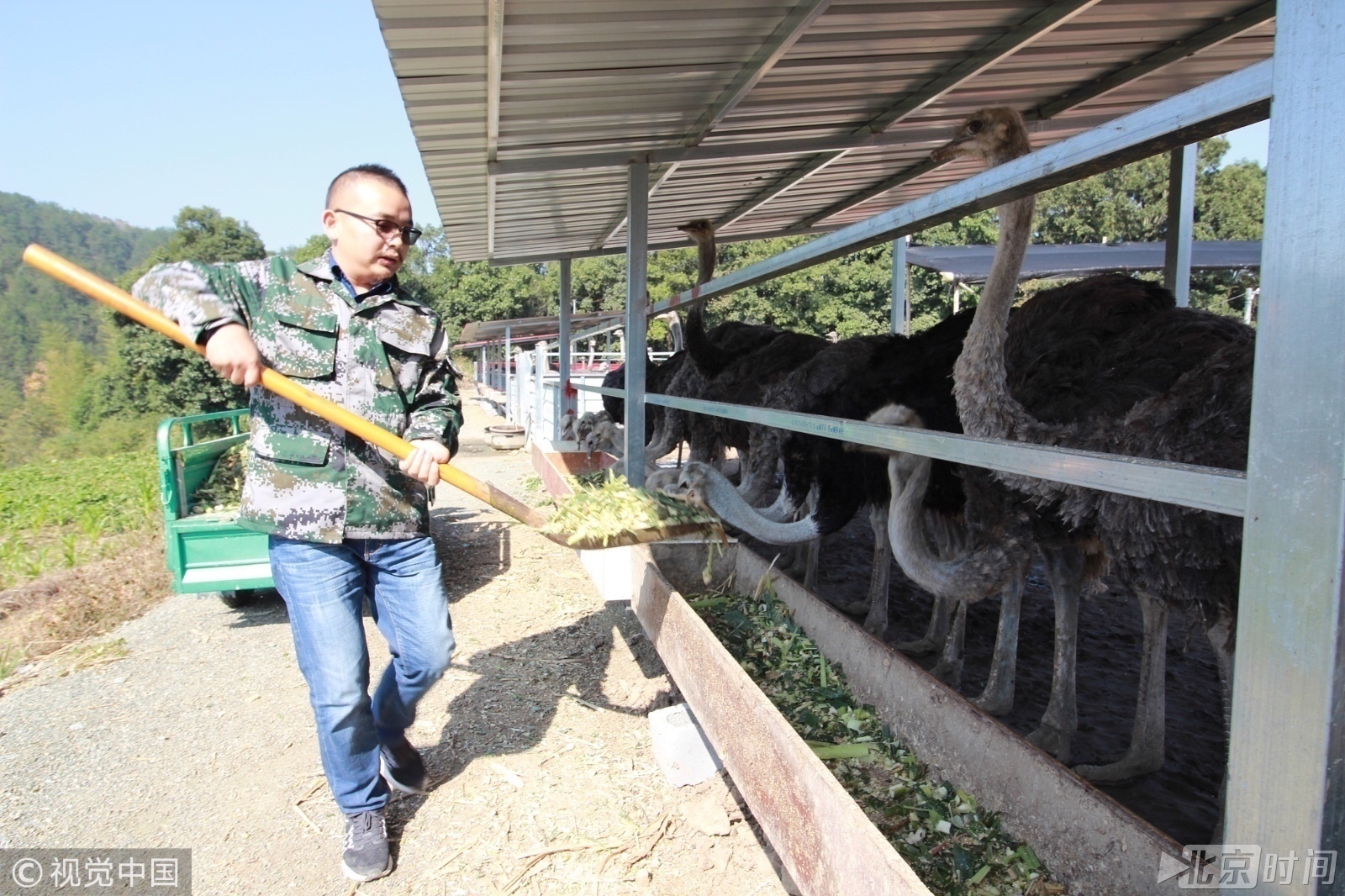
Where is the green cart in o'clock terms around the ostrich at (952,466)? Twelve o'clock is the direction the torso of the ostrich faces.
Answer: The green cart is roughly at 12 o'clock from the ostrich.

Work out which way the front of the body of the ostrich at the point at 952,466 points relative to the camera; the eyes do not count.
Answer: to the viewer's left

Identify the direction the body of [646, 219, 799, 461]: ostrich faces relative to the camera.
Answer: to the viewer's left

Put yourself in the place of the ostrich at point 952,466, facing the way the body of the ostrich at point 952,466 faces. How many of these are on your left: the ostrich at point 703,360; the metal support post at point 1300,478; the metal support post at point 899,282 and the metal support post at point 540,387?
1

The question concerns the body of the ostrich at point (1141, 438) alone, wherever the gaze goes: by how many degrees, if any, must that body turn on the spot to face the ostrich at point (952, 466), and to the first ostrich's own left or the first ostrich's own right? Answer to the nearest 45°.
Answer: approximately 45° to the first ostrich's own right

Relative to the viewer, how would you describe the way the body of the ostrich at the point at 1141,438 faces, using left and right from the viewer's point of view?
facing to the left of the viewer

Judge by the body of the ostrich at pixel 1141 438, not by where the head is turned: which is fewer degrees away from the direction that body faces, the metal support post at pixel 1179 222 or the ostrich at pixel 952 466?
the ostrich
